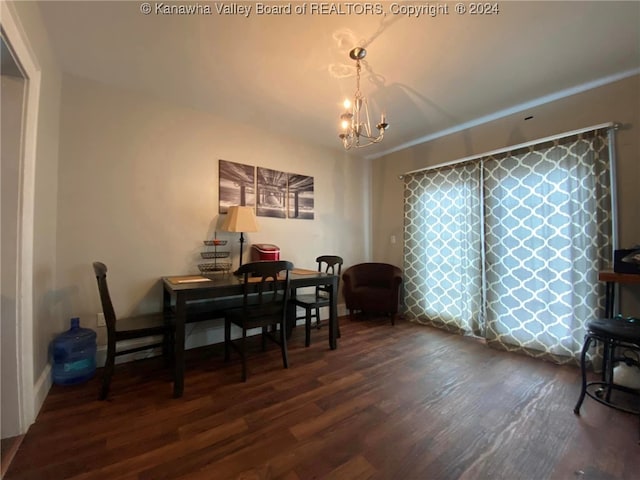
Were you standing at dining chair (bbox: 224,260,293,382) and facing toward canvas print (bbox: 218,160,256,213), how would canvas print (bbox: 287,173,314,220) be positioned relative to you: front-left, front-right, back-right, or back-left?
front-right

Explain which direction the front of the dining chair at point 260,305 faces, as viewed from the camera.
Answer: facing away from the viewer and to the left of the viewer

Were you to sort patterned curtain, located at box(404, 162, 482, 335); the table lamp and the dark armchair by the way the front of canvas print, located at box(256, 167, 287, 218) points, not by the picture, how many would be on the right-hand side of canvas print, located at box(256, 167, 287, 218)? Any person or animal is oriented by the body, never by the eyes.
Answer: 1

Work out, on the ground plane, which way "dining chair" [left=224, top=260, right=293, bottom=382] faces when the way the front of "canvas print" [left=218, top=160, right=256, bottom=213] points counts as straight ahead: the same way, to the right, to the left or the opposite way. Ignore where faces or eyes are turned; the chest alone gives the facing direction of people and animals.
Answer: the opposite way

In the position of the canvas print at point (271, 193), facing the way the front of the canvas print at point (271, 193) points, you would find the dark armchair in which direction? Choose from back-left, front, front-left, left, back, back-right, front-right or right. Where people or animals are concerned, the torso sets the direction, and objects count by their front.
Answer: front-left

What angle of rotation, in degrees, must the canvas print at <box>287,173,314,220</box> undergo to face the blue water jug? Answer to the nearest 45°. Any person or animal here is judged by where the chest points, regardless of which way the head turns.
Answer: approximately 90° to its right

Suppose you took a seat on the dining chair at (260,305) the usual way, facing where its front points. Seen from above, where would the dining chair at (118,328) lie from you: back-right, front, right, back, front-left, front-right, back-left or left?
front-left

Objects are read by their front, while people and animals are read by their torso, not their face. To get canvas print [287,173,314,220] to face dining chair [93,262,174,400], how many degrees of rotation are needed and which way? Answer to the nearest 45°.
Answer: approximately 90° to its right

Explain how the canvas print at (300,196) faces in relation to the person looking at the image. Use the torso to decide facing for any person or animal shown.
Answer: facing the viewer and to the right of the viewer

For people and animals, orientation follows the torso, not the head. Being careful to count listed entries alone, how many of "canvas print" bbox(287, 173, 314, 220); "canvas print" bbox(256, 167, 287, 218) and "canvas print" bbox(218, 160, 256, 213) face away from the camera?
0
